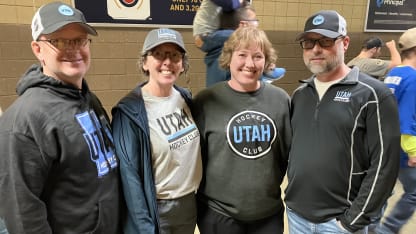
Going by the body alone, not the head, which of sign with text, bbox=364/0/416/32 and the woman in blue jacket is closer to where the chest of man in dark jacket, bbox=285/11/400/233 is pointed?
the woman in blue jacket

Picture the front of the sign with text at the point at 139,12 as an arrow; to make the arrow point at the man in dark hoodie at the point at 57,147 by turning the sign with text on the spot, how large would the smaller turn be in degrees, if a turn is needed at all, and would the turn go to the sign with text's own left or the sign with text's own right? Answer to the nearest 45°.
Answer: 0° — it already faces them

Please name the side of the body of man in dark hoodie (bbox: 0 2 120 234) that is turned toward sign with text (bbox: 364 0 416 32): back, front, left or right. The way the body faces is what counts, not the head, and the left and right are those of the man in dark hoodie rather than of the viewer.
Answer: left

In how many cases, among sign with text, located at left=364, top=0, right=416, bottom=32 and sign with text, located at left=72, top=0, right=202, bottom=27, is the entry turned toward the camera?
2

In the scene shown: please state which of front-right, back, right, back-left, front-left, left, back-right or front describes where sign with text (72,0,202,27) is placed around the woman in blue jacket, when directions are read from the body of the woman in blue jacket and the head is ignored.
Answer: back-left

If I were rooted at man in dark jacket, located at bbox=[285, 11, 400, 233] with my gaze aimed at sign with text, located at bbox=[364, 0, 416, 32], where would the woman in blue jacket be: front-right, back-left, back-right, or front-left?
back-left
